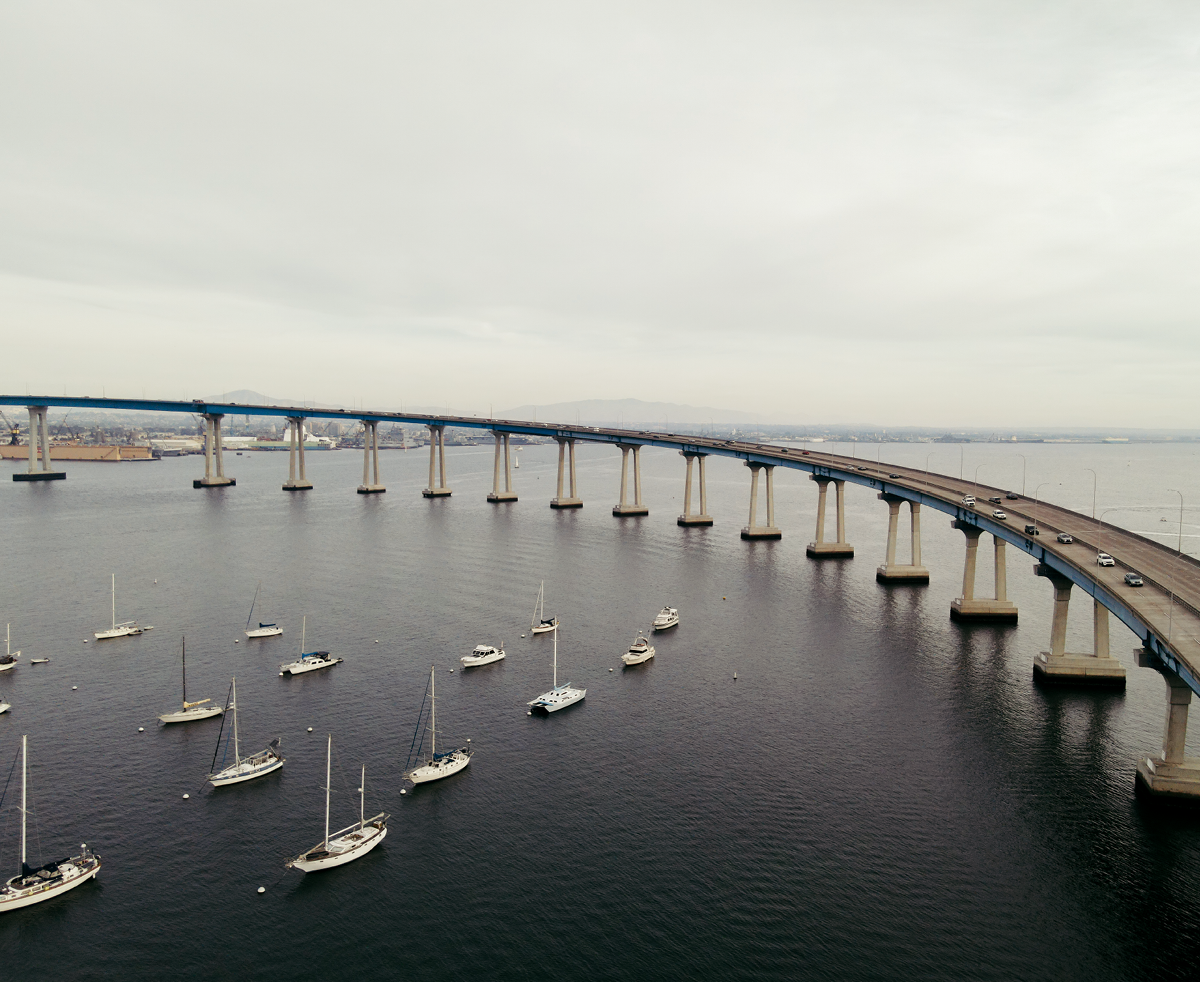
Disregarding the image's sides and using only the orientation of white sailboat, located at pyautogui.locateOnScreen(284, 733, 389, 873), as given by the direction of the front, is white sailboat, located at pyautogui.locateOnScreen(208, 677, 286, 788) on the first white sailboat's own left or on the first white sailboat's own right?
on the first white sailboat's own right

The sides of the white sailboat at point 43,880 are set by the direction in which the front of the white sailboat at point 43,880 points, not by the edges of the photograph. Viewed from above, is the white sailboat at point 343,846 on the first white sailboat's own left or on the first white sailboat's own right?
on the first white sailboat's own left

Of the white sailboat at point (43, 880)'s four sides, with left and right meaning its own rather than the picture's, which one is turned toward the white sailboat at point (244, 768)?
back

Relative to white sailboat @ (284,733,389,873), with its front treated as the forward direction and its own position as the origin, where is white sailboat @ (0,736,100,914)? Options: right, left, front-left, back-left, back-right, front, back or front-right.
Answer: front-right

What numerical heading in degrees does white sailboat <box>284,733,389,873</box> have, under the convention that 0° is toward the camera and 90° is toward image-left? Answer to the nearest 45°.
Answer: approximately 45°

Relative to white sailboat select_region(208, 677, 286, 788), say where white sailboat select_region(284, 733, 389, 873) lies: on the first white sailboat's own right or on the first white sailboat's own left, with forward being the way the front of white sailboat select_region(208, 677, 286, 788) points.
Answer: on the first white sailboat's own left

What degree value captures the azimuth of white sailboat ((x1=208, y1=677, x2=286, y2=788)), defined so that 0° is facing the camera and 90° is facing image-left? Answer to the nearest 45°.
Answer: approximately 45°

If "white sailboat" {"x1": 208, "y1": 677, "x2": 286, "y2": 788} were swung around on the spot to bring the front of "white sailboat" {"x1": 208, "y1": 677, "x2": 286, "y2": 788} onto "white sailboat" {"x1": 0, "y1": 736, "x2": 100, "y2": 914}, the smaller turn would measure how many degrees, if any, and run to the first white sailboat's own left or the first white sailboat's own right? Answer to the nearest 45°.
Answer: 0° — it already faces it
